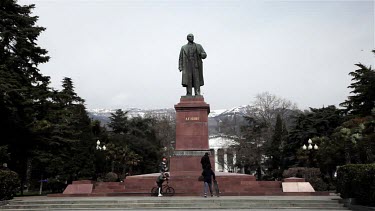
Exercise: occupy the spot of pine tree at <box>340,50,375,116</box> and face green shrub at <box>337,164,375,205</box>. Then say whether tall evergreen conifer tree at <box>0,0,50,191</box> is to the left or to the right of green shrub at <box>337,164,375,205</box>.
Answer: right

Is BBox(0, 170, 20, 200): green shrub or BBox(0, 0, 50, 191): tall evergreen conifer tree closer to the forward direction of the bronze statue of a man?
the green shrub

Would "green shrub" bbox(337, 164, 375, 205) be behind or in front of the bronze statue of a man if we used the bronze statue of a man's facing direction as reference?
in front

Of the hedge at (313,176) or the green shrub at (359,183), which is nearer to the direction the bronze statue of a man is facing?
the green shrub

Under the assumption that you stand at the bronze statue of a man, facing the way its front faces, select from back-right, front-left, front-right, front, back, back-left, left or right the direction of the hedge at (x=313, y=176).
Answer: back-left

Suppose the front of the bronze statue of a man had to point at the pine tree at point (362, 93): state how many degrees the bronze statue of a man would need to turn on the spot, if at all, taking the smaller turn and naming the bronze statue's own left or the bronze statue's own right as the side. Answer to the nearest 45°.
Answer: approximately 135° to the bronze statue's own left

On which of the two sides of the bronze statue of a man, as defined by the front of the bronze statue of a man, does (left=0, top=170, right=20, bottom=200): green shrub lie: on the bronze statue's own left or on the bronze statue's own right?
on the bronze statue's own right

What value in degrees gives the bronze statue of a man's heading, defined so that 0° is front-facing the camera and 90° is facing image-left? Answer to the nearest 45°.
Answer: approximately 0°

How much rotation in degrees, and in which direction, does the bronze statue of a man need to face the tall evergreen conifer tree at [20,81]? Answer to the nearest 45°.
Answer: approximately 90° to its right
